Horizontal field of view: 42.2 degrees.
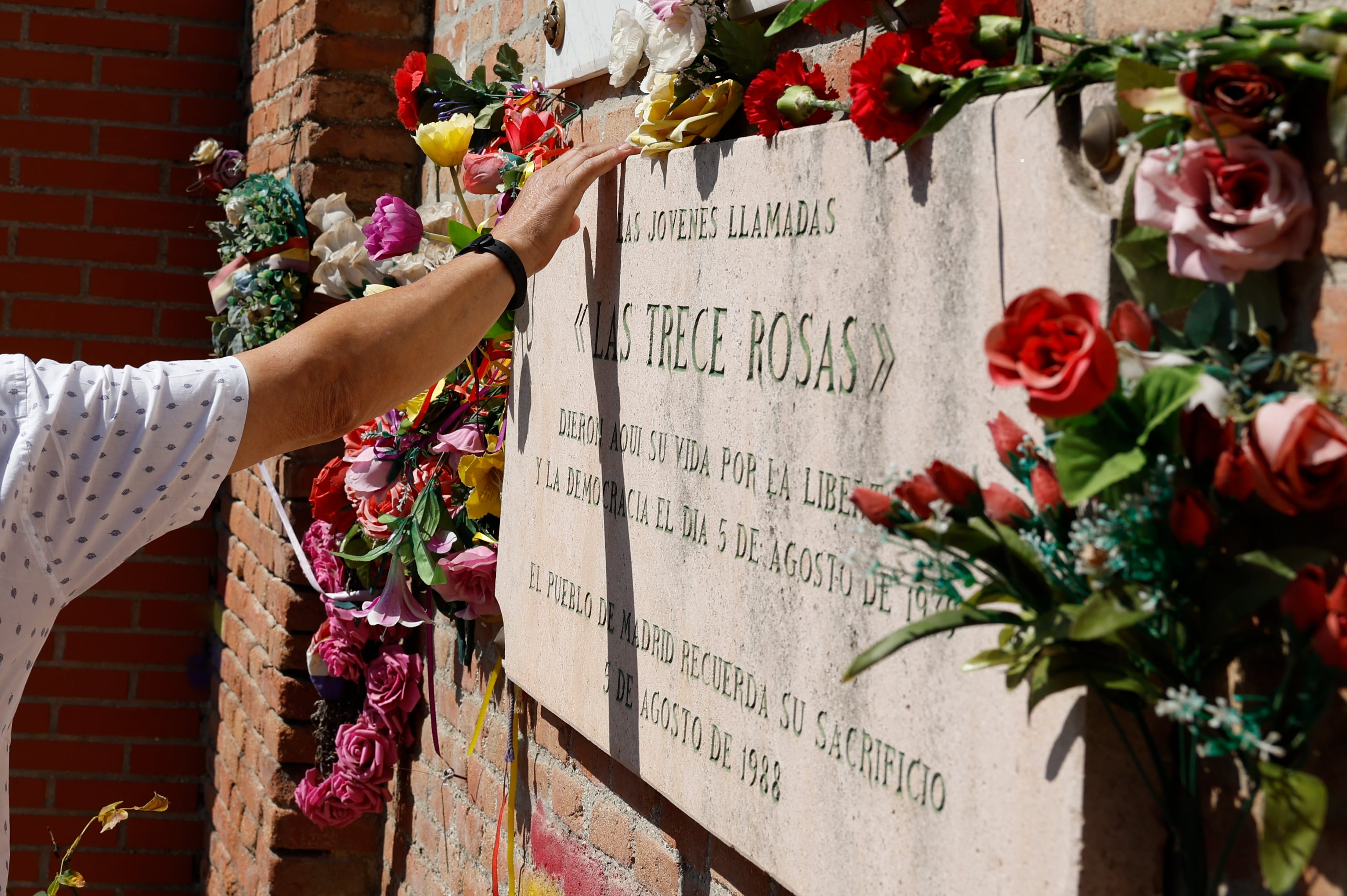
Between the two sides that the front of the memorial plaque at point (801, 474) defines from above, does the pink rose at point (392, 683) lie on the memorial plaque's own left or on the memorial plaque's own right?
on the memorial plaque's own right

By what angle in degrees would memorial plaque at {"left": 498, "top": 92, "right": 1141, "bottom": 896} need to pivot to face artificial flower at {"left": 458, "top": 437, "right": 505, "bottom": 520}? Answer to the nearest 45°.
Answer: approximately 90° to its right

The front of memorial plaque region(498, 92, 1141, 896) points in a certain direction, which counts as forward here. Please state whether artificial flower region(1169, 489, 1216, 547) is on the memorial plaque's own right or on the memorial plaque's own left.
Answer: on the memorial plaque's own left

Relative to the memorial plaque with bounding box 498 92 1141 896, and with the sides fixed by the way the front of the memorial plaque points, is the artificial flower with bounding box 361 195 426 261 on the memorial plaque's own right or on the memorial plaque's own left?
on the memorial plaque's own right

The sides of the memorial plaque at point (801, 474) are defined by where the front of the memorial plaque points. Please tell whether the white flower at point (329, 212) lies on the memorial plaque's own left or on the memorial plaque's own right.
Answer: on the memorial plaque's own right

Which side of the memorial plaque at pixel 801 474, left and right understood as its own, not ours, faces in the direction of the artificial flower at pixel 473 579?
right
